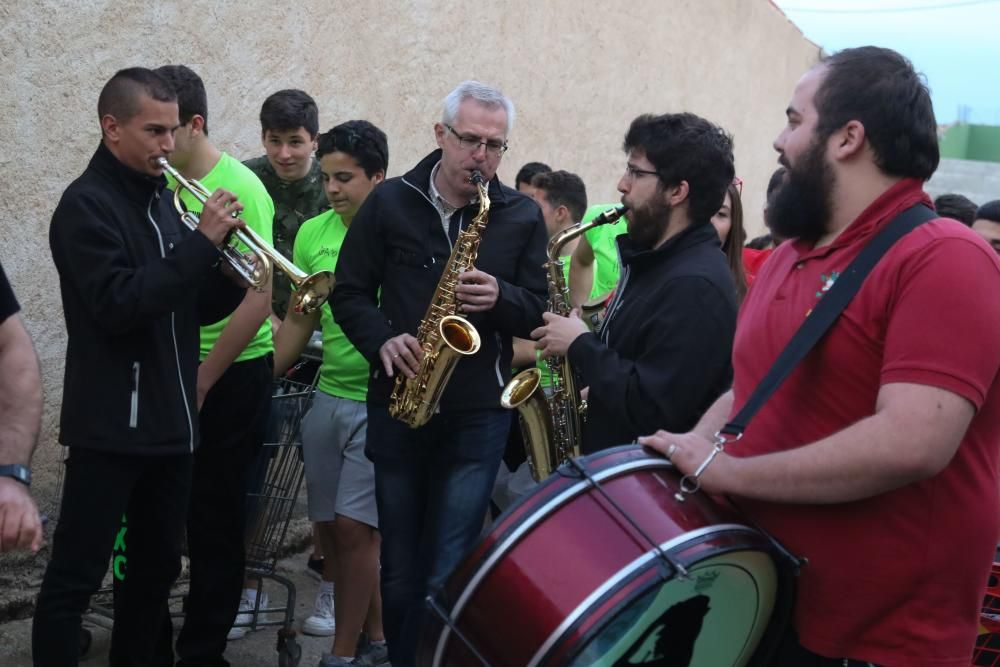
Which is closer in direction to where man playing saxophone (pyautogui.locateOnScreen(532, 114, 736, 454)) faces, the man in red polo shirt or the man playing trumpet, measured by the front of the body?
the man playing trumpet

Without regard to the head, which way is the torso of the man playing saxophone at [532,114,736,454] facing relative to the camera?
to the viewer's left

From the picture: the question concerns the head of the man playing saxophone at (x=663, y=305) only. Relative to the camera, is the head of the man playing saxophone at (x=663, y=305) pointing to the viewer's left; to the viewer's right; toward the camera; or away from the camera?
to the viewer's left

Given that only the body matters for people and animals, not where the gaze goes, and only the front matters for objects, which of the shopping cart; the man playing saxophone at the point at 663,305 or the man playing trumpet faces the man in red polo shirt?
the man playing trumpet

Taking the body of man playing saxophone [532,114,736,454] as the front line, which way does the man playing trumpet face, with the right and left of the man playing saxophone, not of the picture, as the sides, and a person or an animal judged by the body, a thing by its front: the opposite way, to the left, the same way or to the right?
the opposite way

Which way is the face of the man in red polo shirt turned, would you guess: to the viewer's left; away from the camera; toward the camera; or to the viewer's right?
to the viewer's left

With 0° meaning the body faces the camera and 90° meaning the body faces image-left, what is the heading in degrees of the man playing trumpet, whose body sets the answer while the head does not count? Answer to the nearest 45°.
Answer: approximately 315°

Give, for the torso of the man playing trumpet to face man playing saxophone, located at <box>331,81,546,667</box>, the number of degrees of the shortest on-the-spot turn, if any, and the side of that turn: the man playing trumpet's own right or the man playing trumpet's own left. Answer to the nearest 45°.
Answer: approximately 45° to the man playing trumpet's own left
